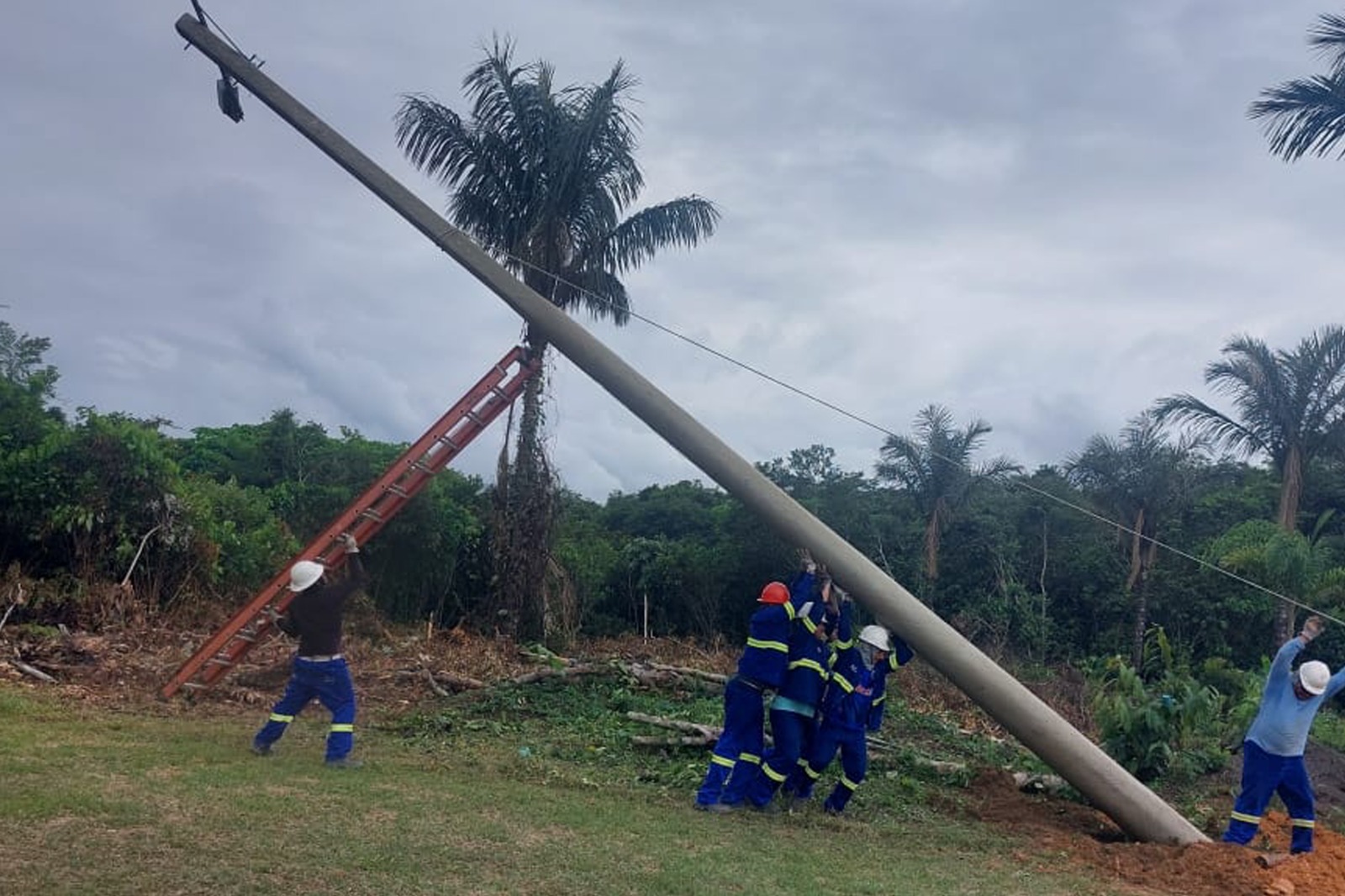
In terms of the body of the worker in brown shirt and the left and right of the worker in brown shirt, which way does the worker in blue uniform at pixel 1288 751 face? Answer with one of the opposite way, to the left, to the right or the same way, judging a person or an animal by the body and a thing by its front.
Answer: the opposite way

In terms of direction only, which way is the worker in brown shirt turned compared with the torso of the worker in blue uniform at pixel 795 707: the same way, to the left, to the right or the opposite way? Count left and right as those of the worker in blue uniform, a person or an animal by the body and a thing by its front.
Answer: to the left

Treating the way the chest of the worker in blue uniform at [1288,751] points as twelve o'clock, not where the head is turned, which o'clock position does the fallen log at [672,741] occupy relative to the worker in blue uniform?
The fallen log is roughly at 3 o'clock from the worker in blue uniform.

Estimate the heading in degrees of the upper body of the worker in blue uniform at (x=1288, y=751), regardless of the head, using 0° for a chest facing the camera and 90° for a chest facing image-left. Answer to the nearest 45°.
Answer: approximately 0°

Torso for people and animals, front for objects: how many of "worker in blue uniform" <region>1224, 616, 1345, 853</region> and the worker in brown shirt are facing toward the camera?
1

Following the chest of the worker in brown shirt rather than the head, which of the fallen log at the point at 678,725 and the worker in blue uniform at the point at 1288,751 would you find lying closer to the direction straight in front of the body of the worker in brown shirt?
the fallen log

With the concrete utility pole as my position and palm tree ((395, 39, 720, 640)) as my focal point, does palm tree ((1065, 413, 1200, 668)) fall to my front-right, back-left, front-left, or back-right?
front-right

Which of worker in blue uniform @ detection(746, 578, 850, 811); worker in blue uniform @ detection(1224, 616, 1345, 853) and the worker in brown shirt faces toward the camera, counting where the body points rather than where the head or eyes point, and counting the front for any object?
worker in blue uniform @ detection(1224, 616, 1345, 853)

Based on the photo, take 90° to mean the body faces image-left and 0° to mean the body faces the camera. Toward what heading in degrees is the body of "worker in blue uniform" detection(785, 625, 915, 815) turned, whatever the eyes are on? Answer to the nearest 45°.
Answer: approximately 315°

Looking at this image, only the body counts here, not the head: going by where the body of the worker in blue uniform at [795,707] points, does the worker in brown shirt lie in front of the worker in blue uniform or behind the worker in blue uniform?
behind

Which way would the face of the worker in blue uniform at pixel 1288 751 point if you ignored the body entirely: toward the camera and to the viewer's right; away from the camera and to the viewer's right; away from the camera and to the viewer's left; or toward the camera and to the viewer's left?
toward the camera and to the viewer's left
